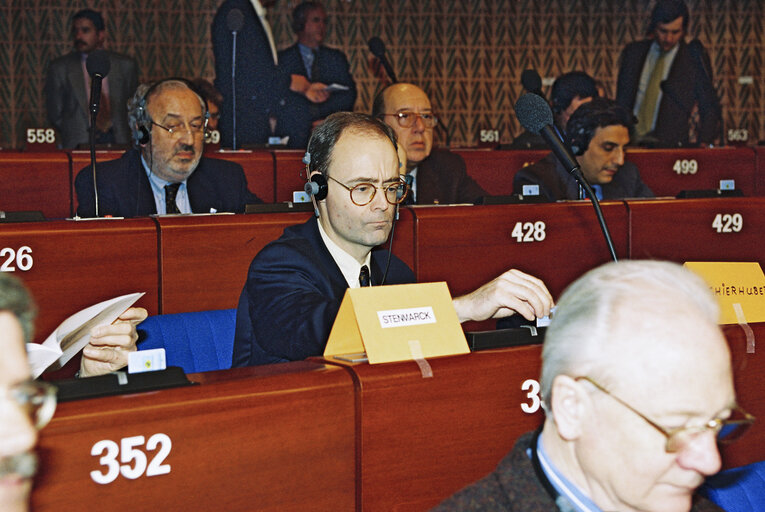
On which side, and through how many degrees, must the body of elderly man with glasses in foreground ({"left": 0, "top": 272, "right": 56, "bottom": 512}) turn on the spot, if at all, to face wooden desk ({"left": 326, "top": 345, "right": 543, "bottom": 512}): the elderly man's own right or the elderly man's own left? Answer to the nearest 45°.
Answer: approximately 90° to the elderly man's own left

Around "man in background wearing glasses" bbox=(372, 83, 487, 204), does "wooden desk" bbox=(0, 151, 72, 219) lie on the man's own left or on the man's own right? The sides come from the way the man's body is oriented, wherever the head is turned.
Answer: on the man's own right

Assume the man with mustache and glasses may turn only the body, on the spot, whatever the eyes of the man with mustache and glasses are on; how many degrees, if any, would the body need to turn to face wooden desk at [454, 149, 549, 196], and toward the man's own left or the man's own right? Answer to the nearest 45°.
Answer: approximately 90° to the man's own left

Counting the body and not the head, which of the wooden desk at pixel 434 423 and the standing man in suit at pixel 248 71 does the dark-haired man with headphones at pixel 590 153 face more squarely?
the wooden desk
